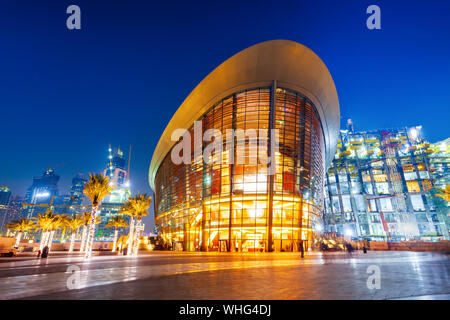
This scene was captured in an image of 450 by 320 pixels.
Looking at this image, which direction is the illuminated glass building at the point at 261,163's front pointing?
toward the camera
